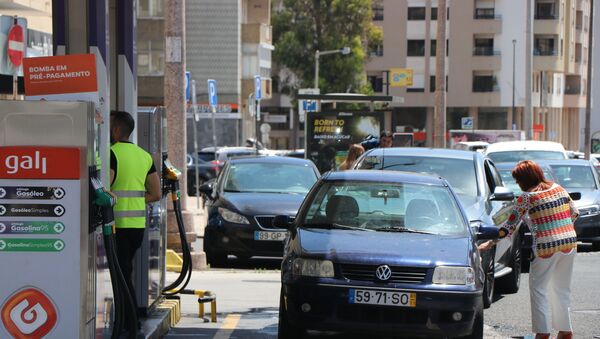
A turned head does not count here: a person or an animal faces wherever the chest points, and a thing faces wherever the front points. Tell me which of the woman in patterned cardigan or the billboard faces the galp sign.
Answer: the billboard

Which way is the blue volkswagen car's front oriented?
toward the camera

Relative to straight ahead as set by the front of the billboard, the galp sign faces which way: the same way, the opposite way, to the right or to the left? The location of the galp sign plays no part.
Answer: the same way

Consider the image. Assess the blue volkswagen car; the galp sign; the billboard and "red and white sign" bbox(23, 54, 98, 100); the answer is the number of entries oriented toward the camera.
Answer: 4

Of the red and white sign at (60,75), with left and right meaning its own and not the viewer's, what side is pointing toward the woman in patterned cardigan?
left

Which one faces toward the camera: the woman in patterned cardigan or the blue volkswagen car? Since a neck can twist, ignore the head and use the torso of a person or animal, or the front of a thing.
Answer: the blue volkswagen car

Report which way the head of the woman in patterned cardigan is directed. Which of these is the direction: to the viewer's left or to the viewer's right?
to the viewer's left

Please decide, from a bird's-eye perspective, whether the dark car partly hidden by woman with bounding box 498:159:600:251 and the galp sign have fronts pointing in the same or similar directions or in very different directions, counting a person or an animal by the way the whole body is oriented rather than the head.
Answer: same or similar directions

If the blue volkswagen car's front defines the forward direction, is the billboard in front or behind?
behind

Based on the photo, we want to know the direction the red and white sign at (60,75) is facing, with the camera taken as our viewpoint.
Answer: facing the viewer

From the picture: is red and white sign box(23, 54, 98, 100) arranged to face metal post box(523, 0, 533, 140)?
no

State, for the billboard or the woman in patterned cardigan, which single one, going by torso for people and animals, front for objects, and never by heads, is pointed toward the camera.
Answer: the billboard

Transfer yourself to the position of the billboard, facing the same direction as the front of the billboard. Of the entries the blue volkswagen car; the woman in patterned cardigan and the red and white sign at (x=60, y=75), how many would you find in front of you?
3

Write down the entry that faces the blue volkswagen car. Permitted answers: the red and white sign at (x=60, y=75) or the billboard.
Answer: the billboard

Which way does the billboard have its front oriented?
toward the camera

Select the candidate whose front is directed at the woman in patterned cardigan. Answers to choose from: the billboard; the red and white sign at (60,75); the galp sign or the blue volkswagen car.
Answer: the billboard

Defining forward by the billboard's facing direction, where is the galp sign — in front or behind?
in front

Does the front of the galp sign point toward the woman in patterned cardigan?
no
